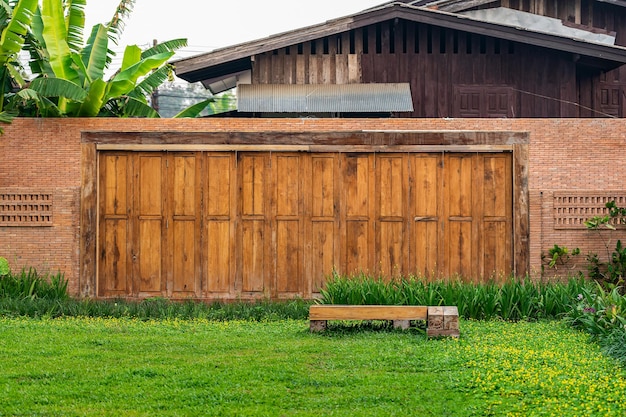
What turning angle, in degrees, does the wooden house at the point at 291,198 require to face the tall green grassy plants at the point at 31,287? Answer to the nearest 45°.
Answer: approximately 90° to its right

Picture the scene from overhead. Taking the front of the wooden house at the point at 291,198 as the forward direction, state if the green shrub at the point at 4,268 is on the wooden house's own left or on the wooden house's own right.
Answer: on the wooden house's own right

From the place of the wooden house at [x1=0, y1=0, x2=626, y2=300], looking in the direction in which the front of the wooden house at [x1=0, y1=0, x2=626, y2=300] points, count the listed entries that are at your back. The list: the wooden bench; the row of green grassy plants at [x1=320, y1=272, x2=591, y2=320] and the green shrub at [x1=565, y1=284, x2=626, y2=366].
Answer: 0

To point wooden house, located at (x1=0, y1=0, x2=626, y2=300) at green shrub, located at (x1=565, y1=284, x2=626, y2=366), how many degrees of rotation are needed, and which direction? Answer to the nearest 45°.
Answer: approximately 45° to its left

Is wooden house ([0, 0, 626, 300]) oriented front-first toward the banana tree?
no

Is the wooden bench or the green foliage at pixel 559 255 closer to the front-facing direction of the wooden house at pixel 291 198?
the wooden bench

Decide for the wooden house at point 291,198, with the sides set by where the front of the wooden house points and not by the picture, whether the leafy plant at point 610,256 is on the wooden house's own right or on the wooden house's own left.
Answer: on the wooden house's own left

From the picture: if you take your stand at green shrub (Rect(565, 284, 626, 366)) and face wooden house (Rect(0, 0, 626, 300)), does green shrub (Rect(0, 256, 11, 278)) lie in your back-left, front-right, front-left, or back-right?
front-left

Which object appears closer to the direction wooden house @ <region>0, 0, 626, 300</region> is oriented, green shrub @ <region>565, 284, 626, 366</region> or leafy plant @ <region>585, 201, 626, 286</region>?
the green shrub

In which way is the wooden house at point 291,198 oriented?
toward the camera

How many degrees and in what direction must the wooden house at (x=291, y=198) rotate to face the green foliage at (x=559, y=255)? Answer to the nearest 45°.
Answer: approximately 90° to its left
